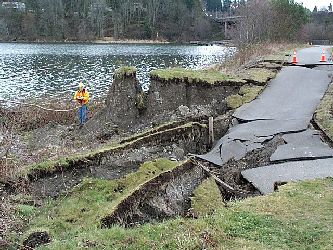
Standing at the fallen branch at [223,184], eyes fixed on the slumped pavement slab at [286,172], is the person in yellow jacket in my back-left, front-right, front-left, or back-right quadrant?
back-left

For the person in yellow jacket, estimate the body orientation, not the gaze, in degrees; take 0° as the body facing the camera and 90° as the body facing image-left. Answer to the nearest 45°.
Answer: approximately 0°

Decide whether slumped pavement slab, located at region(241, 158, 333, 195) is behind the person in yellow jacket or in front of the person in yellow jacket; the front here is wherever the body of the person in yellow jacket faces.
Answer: in front

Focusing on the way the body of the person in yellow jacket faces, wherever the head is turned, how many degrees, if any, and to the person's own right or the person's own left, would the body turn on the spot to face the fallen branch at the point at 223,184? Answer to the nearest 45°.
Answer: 0° — they already face it
